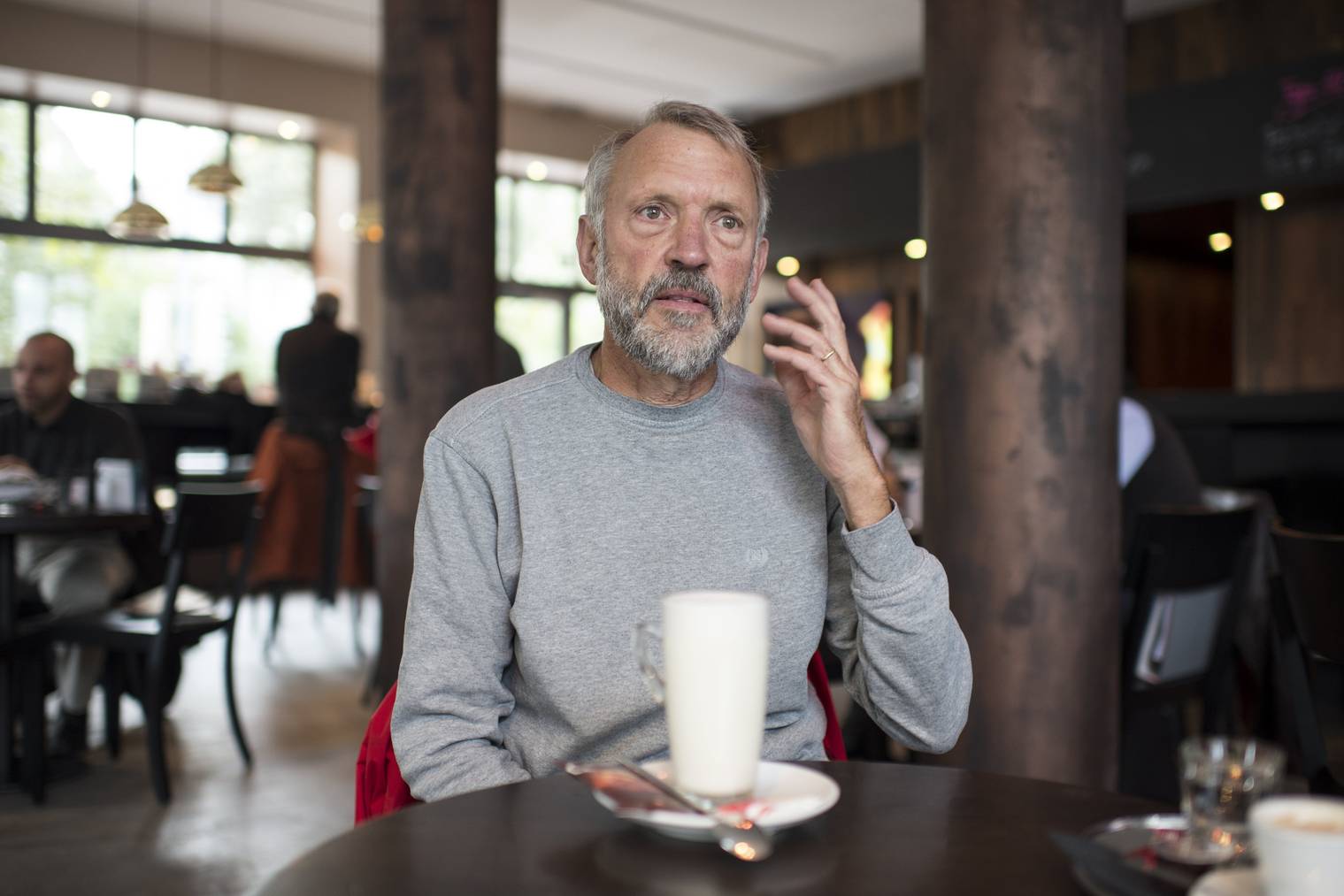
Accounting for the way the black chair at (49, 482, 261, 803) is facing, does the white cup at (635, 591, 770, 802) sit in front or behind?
behind

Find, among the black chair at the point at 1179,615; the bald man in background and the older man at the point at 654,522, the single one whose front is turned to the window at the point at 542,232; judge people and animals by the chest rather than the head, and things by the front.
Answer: the black chair

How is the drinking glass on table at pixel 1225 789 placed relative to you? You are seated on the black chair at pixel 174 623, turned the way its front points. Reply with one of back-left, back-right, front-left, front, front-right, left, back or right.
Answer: back-left

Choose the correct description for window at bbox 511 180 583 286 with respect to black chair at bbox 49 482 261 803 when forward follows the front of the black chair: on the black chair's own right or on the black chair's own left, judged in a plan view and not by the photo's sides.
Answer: on the black chair's own right

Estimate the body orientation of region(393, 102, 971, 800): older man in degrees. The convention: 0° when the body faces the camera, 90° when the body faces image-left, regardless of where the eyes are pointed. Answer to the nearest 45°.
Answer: approximately 0°

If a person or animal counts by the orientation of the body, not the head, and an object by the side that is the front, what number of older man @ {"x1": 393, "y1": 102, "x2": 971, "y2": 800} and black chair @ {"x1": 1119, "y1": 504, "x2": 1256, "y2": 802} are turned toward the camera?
1
